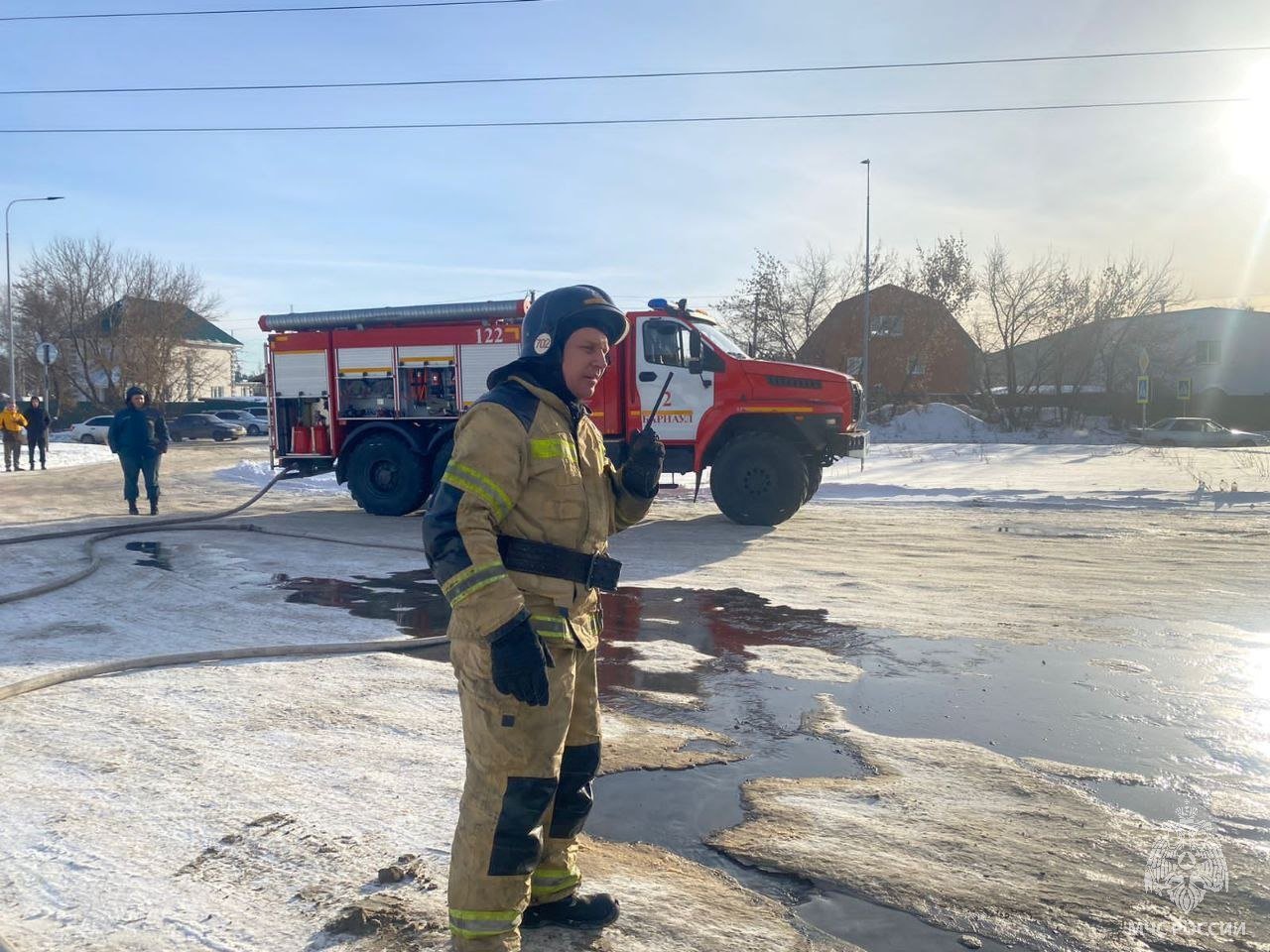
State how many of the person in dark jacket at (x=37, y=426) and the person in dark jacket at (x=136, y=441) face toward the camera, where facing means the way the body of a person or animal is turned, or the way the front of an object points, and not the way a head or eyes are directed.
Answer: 2

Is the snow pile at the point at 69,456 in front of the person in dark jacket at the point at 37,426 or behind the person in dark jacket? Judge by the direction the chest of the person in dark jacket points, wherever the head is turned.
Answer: behind

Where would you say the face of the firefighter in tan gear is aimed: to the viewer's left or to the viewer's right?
to the viewer's right

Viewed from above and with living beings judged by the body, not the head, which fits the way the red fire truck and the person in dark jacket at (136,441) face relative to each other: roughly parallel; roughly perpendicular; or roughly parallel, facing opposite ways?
roughly perpendicular

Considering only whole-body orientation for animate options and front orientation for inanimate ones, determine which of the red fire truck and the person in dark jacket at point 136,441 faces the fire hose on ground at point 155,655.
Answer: the person in dark jacket

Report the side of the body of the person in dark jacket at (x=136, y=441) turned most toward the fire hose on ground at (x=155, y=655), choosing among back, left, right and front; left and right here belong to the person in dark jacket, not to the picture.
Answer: front

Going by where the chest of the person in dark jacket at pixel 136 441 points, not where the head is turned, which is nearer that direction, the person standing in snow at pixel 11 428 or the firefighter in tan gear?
the firefighter in tan gear

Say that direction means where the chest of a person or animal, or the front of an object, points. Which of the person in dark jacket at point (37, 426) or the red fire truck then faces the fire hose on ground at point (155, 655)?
the person in dark jacket

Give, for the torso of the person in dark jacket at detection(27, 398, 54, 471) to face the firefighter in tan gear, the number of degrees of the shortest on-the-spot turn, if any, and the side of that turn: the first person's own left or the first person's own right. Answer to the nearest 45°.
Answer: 0° — they already face them

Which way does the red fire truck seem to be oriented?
to the viewer's right
